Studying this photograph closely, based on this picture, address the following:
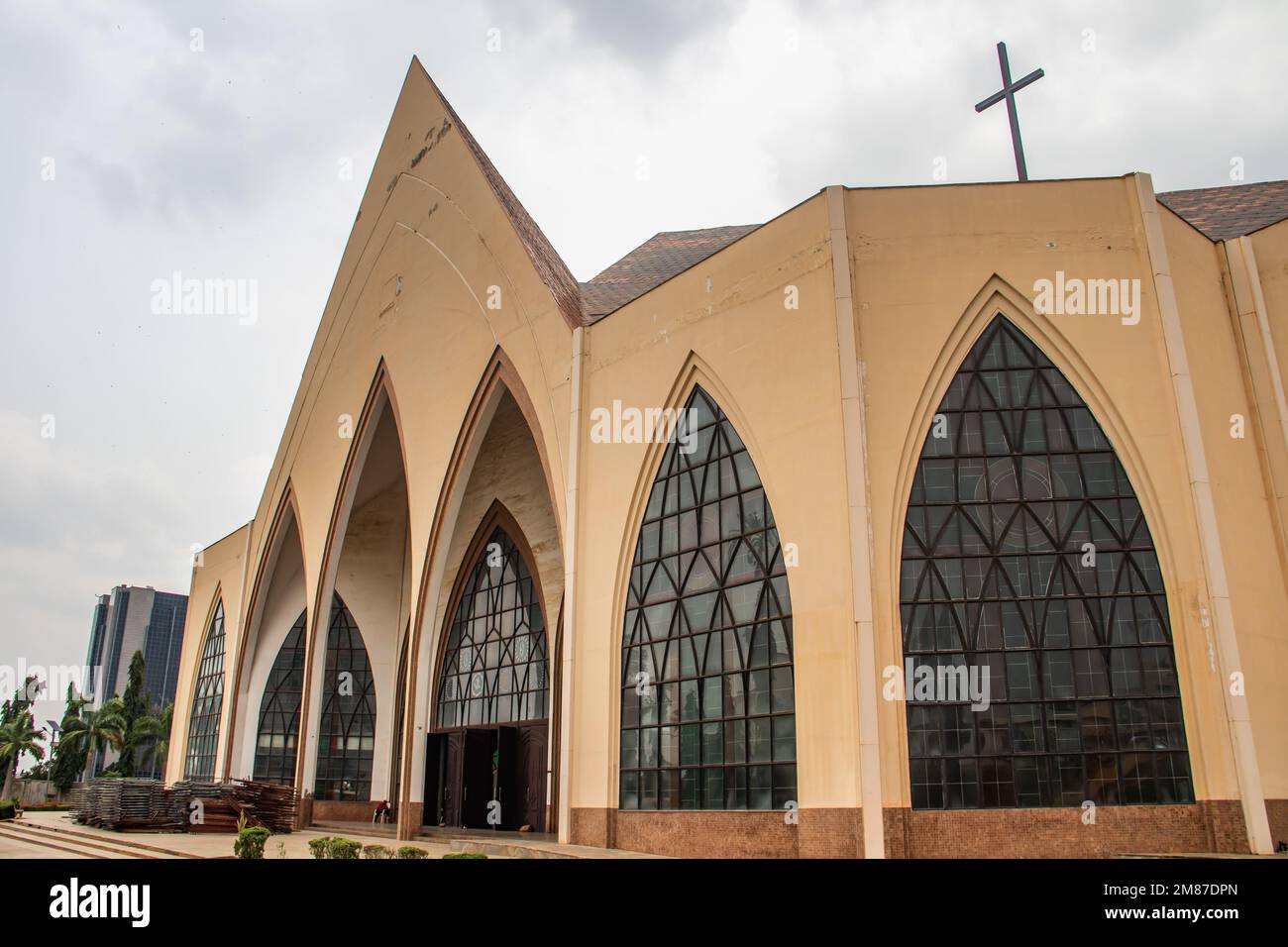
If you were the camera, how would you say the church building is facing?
facing the viewer and to the left of the viewer

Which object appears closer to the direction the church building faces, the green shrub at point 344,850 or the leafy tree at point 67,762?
the green shrub

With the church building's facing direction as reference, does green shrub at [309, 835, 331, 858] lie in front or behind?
in front
